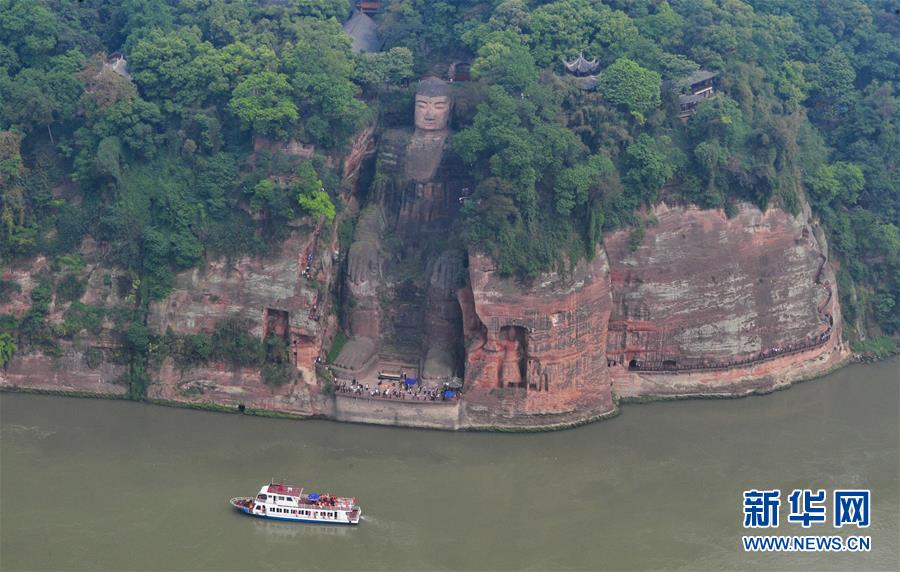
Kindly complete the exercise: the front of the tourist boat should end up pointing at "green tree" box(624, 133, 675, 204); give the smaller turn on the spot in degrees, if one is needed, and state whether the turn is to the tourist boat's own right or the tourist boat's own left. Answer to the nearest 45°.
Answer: approximately 135° to the tourist boat's own right

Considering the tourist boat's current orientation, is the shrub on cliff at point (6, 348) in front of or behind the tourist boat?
in front

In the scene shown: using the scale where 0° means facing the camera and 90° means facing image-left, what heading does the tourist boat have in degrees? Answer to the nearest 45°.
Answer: approximately 90°

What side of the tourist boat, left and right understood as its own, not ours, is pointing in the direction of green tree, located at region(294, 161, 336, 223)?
right

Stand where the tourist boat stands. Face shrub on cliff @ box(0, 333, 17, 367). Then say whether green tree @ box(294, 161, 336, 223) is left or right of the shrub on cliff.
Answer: right

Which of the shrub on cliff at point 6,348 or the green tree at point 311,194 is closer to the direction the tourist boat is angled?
the shrub on cliff
